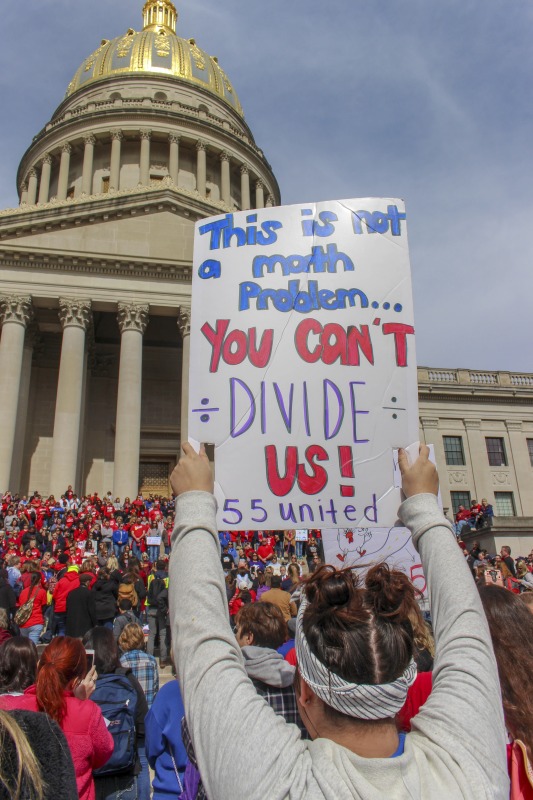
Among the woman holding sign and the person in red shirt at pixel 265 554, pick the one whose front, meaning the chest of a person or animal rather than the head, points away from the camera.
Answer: the woman holding sign

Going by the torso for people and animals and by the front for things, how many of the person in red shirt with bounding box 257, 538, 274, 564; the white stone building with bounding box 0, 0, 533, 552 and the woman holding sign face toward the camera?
2

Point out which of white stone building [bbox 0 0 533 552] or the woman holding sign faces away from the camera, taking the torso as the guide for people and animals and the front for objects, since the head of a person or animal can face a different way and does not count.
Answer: the woman holding sign

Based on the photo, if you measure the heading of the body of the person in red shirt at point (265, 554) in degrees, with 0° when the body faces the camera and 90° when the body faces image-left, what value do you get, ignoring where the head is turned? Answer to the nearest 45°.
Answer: approximately 0°

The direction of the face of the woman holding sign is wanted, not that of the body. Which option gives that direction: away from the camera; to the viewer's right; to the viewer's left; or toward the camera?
away from the camera

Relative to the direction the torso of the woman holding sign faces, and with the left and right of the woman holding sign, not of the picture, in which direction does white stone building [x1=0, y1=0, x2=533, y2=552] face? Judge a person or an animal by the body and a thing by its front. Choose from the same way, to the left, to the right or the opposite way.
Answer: the opposite way

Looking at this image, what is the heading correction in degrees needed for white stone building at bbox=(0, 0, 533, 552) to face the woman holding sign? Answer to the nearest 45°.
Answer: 0° — it already faces them

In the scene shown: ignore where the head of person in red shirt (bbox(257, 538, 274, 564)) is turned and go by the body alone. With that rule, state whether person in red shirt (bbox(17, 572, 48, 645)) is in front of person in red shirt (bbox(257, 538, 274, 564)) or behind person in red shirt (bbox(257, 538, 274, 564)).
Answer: in front

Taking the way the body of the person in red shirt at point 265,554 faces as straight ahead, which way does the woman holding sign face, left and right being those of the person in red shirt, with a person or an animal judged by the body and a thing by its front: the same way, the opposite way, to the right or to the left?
the opposite way

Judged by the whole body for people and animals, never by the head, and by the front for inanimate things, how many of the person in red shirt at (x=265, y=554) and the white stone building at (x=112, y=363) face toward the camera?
2

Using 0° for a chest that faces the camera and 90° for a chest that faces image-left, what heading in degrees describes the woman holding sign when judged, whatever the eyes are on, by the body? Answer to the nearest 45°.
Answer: approximately 180°

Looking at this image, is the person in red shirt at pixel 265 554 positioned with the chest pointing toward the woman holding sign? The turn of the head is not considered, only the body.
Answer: yes
